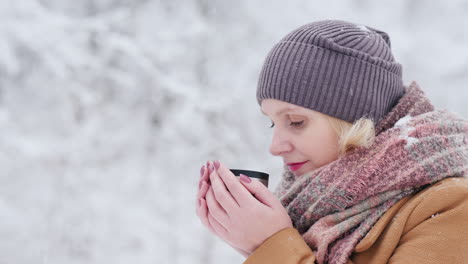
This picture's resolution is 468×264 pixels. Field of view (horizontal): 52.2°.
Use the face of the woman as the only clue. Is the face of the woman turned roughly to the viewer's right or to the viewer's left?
to the viewer's left

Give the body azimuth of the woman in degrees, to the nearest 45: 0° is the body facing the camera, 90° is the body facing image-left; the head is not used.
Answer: approximately 90°
